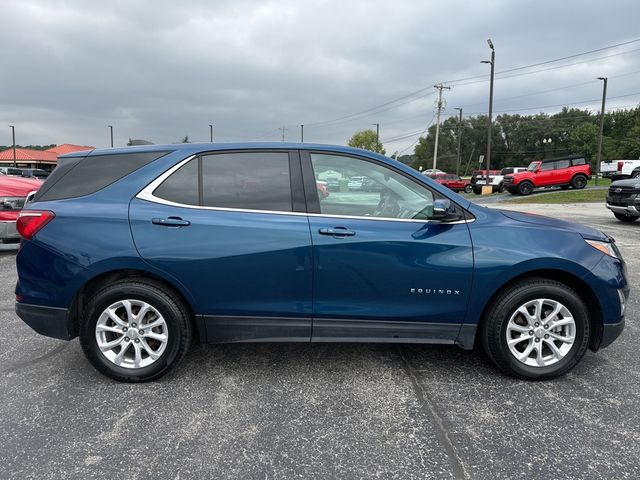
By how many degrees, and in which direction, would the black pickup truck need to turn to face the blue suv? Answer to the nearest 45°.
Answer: approximately 45° to its left

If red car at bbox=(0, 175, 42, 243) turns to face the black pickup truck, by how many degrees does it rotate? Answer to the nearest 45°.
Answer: approximately 45° to its left

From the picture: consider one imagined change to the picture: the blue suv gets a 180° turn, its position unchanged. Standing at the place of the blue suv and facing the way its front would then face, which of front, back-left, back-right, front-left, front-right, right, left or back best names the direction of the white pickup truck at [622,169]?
back-right

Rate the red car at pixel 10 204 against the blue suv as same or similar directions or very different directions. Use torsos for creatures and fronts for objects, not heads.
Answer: same or similar directions

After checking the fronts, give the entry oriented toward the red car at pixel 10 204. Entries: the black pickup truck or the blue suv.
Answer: the black pickup truck

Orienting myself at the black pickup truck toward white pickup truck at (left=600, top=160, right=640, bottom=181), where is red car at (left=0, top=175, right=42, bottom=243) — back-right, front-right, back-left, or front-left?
back-left

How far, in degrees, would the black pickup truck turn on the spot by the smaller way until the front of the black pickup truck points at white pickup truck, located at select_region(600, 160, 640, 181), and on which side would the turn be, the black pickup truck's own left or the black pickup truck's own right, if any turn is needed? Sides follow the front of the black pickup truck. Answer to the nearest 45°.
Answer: approximately 135° to the black pickup truck's own right

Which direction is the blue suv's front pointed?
to the viewer's right

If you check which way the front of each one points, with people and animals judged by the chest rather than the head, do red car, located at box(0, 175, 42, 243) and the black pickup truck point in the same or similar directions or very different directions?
very different directions

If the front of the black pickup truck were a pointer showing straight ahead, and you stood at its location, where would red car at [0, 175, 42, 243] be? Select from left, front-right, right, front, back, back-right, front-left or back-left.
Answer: front

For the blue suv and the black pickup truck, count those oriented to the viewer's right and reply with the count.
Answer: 1

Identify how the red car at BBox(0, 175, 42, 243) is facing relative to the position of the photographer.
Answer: facing the viewer and to the right of the viewer

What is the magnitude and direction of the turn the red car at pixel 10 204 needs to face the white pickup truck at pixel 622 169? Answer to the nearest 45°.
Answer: approximately 45° to its left

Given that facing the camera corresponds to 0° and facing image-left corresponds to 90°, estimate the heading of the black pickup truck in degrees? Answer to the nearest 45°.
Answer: approximately 45°

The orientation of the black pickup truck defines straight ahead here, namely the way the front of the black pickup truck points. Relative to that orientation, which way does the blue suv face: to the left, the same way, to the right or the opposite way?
the opposite way
